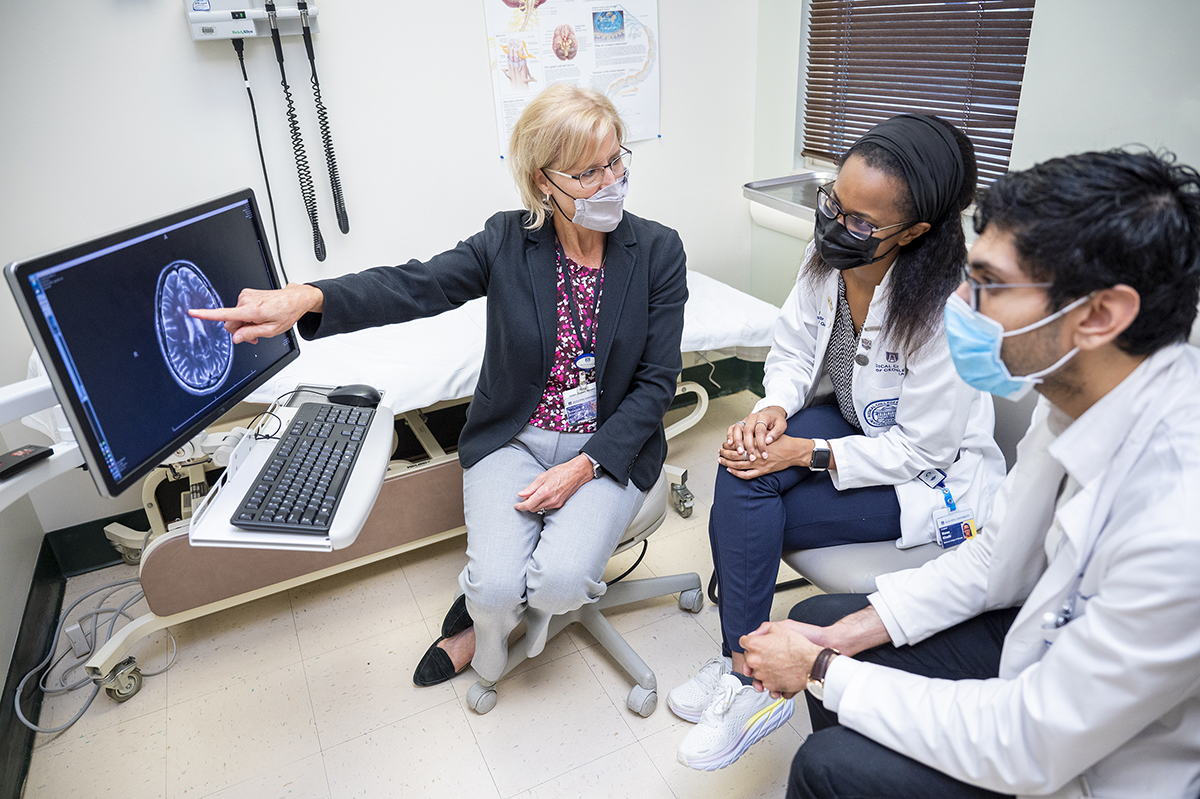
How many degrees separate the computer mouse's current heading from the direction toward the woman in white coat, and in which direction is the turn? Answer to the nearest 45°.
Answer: approximately 180°

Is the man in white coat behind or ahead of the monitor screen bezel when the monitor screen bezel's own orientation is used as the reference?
ahead

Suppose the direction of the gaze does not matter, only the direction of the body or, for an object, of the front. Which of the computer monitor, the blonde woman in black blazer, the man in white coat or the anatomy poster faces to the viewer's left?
the man in white coat

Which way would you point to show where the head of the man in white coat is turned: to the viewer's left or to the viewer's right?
to the viewer's left

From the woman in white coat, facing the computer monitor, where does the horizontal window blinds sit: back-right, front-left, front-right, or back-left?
back-right

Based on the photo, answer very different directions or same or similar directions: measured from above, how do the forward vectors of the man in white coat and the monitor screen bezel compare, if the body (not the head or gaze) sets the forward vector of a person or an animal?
very different directions

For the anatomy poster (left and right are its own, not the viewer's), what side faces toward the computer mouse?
front

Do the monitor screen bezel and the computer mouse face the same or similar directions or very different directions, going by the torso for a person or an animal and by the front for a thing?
very different directions

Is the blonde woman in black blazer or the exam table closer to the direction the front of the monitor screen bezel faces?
the blonde woman in black blazer

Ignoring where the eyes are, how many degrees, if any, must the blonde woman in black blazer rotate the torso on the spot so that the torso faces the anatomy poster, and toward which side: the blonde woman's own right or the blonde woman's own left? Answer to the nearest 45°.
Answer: approximately 180°

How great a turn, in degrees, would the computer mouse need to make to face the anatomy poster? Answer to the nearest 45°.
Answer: approximately 90° to its right

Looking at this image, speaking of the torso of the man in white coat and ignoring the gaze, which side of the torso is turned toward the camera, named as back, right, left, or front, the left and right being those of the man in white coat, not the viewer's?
left
